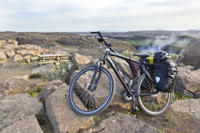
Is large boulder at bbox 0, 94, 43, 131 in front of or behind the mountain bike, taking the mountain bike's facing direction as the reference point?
in front

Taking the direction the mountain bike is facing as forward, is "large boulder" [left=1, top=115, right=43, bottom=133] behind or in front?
in front

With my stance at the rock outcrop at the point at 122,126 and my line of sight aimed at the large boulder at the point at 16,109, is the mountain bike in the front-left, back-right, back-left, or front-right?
front-right

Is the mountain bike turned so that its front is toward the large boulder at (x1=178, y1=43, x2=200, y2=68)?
no

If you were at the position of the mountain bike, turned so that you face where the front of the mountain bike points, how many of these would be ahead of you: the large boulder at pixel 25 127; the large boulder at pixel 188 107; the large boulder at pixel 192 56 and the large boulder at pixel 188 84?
1

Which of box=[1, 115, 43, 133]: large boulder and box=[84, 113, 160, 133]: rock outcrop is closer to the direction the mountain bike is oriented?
the large boulder

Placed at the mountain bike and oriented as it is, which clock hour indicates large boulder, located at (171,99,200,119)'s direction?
The large boulder is roughly at 7 o'clock from the mountain bike.

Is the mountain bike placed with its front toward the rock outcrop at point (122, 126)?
no

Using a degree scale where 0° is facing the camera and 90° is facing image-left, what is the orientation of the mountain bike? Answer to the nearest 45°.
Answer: approximately 45°

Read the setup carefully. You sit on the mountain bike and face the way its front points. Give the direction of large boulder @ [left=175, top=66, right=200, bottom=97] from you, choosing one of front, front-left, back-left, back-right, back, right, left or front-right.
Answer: back

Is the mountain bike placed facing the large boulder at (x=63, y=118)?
yes

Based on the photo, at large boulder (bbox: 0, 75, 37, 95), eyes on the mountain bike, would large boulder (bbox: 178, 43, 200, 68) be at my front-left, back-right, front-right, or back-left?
front-left
